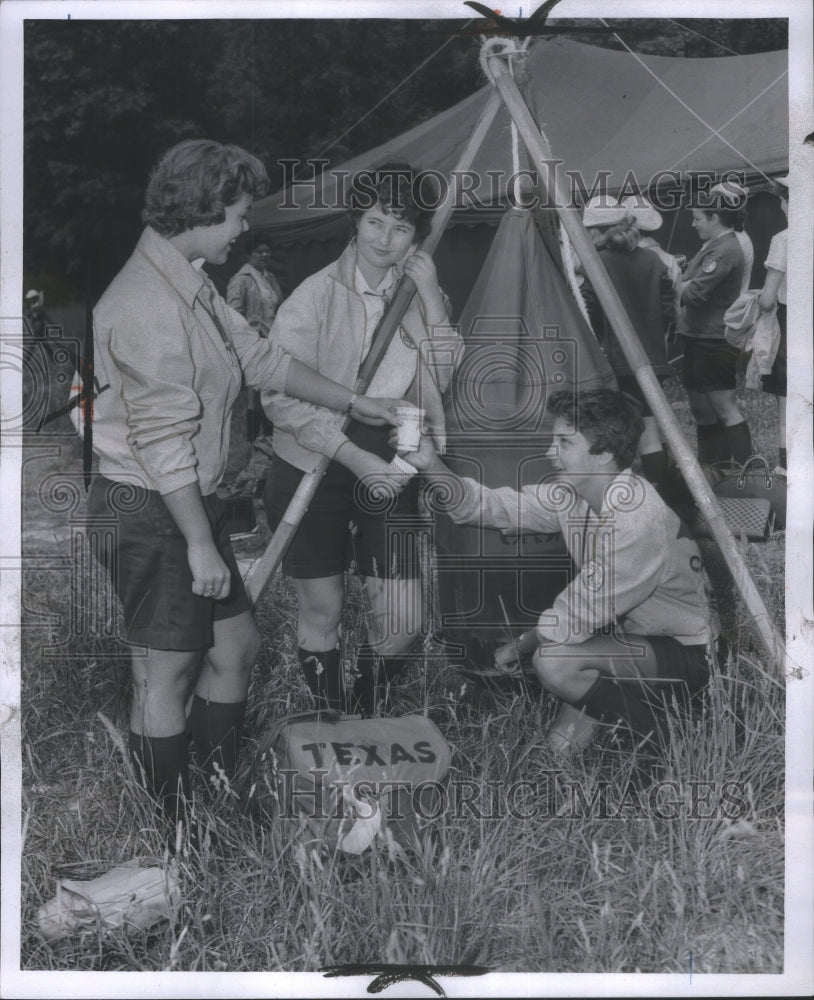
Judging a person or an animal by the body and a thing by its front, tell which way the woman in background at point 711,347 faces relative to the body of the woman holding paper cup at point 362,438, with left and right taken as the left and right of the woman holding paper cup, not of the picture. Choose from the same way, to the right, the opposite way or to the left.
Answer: to the right

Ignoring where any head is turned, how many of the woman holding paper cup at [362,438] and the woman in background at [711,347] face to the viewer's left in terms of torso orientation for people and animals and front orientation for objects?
1

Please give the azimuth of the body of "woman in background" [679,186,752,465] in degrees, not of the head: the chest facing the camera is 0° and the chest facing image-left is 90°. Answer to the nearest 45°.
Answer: approximately 90°

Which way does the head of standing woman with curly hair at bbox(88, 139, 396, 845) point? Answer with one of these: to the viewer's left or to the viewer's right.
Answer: to the viewer's right
